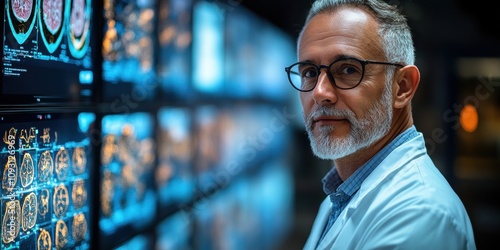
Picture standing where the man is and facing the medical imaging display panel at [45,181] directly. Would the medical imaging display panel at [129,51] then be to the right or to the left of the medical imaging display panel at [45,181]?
right

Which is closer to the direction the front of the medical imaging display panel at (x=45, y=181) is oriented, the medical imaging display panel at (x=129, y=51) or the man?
the man

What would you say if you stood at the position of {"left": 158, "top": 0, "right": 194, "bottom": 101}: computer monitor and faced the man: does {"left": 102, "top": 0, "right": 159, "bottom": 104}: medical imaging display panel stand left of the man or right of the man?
right

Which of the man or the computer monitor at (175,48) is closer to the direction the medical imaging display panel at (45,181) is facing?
the man

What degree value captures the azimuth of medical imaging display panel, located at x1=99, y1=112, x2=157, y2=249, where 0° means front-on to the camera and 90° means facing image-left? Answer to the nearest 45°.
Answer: approximately 315°
